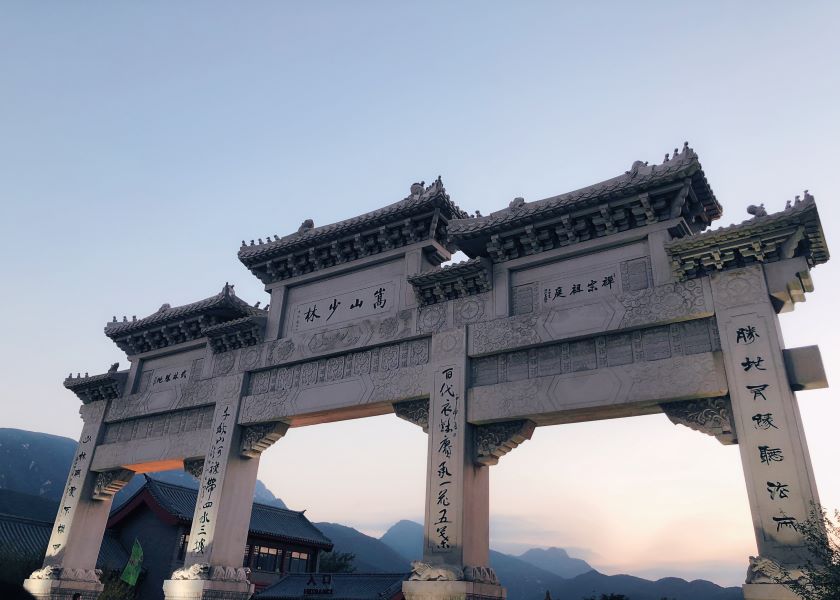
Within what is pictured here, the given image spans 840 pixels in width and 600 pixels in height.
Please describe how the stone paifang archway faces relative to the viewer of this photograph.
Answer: facing the viewer and to the left of the viewer

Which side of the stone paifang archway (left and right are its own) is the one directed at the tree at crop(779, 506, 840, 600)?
left
